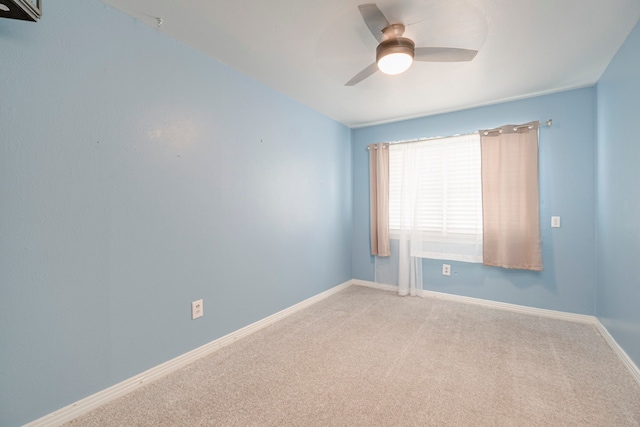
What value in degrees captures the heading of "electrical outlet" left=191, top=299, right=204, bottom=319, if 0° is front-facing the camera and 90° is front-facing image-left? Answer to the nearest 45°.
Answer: approximately 315°

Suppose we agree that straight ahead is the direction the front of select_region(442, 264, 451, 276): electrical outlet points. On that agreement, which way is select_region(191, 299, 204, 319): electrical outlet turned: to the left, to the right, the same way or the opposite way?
to the left
